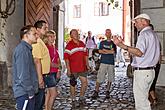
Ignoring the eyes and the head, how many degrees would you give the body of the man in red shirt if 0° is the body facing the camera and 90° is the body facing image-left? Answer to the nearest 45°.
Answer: approximately 0°

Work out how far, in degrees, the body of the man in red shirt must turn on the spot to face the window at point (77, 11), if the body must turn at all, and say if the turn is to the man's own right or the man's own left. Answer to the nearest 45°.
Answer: approximately 180°
